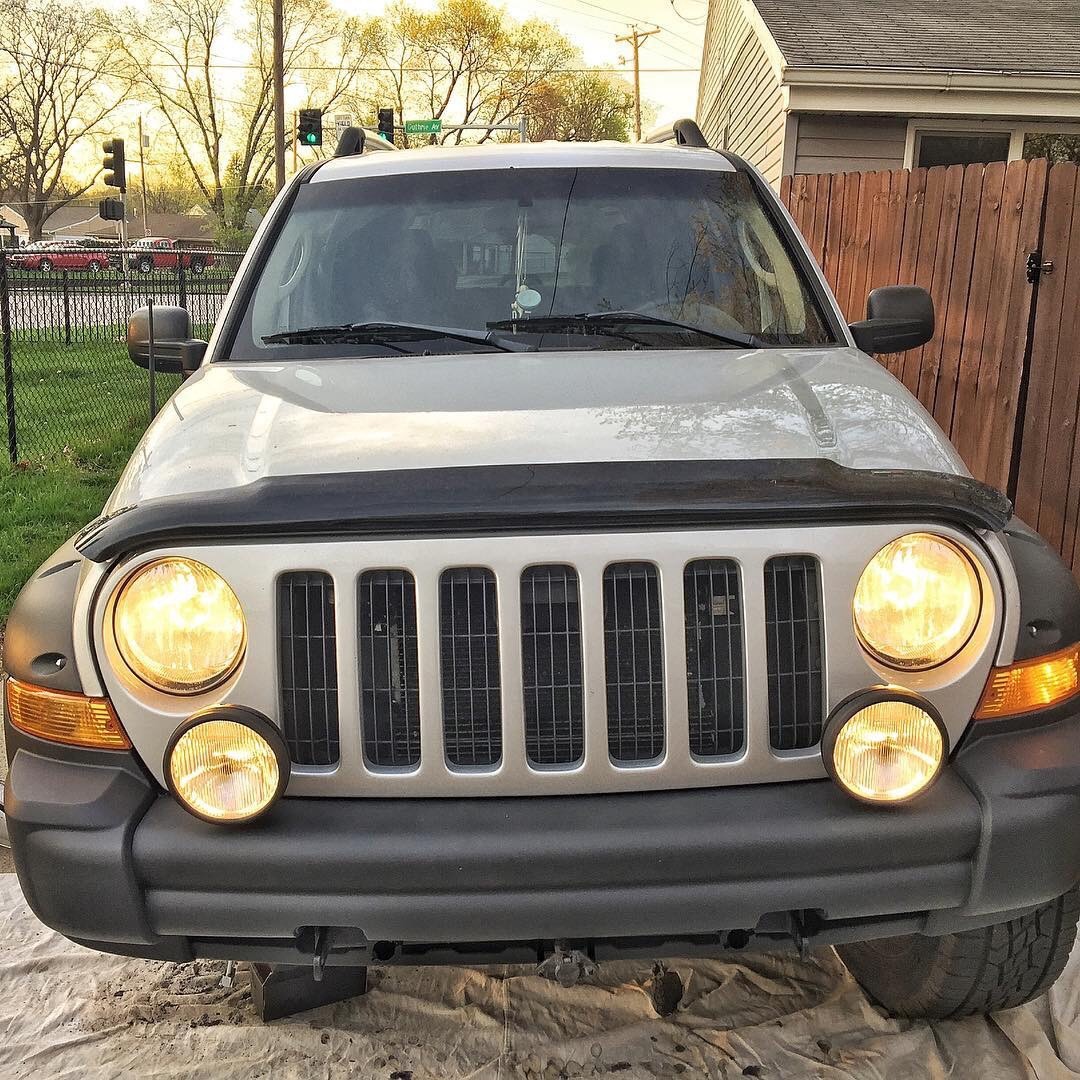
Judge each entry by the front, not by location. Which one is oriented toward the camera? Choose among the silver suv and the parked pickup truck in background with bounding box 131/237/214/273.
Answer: the silver suv

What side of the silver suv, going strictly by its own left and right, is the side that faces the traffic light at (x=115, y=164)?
back

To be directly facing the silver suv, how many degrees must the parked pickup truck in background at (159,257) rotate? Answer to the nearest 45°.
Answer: approximately 90° to its left

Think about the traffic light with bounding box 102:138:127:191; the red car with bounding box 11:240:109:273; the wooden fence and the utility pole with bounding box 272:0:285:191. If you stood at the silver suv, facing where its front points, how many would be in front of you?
0

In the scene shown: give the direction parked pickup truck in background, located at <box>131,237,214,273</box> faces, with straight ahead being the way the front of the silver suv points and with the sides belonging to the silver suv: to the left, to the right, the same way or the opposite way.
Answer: to the right

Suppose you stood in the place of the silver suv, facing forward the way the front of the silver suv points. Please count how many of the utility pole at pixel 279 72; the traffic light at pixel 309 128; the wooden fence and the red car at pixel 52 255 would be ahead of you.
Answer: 0

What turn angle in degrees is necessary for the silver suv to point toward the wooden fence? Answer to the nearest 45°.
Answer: approximately 135° to its left

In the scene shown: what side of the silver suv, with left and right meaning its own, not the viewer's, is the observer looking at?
front
